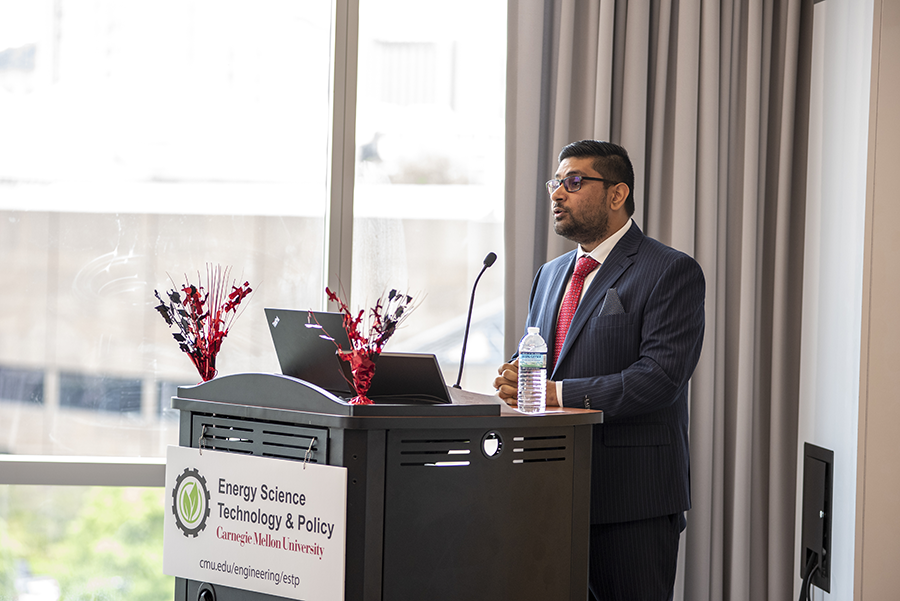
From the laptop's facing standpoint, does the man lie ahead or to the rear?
ahead

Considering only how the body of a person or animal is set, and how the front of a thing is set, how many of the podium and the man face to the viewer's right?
0

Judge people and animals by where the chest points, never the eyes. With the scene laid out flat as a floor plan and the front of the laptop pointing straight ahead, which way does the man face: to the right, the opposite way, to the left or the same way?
the opposite way

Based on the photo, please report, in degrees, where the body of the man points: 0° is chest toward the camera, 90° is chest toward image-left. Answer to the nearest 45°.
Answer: approximately 45°

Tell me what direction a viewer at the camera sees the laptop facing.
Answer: facing away from the viewer and to the right of the viewer

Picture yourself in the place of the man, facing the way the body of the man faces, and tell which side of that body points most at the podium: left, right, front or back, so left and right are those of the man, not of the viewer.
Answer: front

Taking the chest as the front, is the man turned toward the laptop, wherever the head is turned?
yes

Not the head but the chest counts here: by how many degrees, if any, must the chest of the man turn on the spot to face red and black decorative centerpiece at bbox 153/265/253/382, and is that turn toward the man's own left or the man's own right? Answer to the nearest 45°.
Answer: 0° — they already face it
